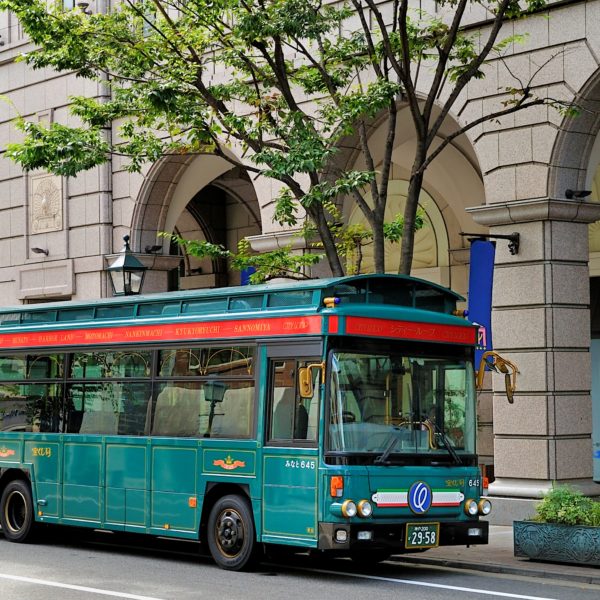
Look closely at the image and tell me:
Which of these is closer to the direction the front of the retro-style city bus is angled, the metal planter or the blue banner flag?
the metal planter

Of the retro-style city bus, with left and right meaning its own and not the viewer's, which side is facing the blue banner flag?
left

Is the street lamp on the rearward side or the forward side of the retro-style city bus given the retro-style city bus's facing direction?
on the rearward side

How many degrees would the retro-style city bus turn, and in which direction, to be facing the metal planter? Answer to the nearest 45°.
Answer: approximately 45° to its left

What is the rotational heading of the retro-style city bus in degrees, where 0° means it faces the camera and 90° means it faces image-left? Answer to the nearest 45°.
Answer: approximately 315°

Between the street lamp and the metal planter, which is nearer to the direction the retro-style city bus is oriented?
the metal planter
